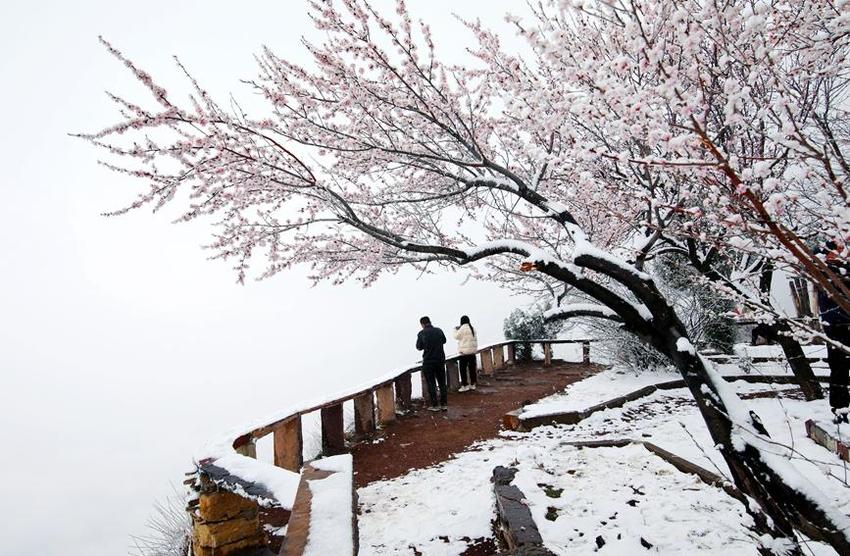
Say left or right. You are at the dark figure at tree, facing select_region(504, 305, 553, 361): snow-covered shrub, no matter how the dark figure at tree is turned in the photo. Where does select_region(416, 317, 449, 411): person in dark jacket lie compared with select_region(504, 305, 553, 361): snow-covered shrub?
left

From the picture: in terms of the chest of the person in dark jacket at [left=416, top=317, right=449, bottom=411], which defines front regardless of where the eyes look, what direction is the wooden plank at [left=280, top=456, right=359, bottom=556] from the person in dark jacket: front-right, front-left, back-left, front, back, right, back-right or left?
back-left

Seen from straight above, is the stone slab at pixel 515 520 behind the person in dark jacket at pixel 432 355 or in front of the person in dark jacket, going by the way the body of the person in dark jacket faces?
behind

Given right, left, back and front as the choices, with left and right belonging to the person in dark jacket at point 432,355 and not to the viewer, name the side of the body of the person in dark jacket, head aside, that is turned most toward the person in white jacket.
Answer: right

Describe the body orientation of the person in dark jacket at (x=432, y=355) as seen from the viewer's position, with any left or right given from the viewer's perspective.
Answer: facing away from the viewer and to the left of the viewer

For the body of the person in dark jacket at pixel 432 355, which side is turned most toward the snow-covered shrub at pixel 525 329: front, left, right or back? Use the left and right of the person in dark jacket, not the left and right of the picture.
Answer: right
